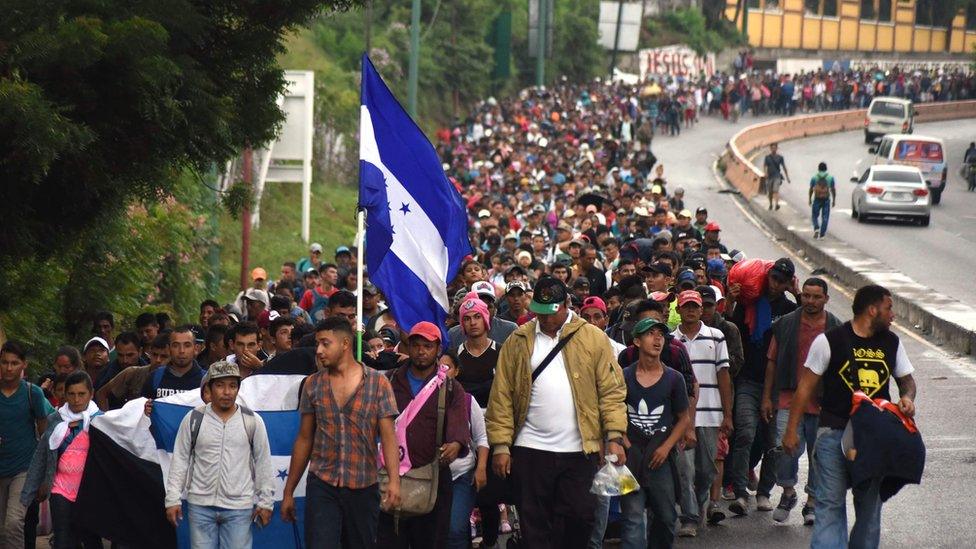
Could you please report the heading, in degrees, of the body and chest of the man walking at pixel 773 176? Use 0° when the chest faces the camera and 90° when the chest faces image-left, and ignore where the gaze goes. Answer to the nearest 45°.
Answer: approximately 0°

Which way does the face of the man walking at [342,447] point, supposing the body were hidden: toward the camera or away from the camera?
toward the camera

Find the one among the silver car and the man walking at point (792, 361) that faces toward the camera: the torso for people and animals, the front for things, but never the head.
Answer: the man walking

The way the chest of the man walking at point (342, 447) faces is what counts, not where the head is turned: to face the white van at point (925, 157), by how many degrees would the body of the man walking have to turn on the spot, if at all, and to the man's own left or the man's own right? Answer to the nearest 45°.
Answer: approximately 135° to the man's own left

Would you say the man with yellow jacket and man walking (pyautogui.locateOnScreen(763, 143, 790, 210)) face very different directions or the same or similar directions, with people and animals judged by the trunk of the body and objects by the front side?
same or similar directions

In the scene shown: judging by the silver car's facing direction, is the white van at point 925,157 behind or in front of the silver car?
in front

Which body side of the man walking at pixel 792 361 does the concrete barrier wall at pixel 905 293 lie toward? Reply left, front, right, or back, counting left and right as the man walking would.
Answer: back

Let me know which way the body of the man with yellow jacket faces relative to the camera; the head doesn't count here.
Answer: toward the camera

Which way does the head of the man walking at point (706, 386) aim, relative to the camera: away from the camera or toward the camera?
toward the camera

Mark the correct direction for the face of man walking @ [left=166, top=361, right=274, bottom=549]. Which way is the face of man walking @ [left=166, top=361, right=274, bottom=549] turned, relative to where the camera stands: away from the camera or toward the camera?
toward the camera

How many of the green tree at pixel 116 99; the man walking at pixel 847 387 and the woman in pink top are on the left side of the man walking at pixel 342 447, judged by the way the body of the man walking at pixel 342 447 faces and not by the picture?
1

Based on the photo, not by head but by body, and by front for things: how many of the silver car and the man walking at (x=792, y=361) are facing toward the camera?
1

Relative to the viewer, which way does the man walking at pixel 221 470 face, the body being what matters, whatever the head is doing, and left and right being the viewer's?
facing the viewer

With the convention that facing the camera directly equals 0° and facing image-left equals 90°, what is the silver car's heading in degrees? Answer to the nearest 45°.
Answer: approximately 180°
